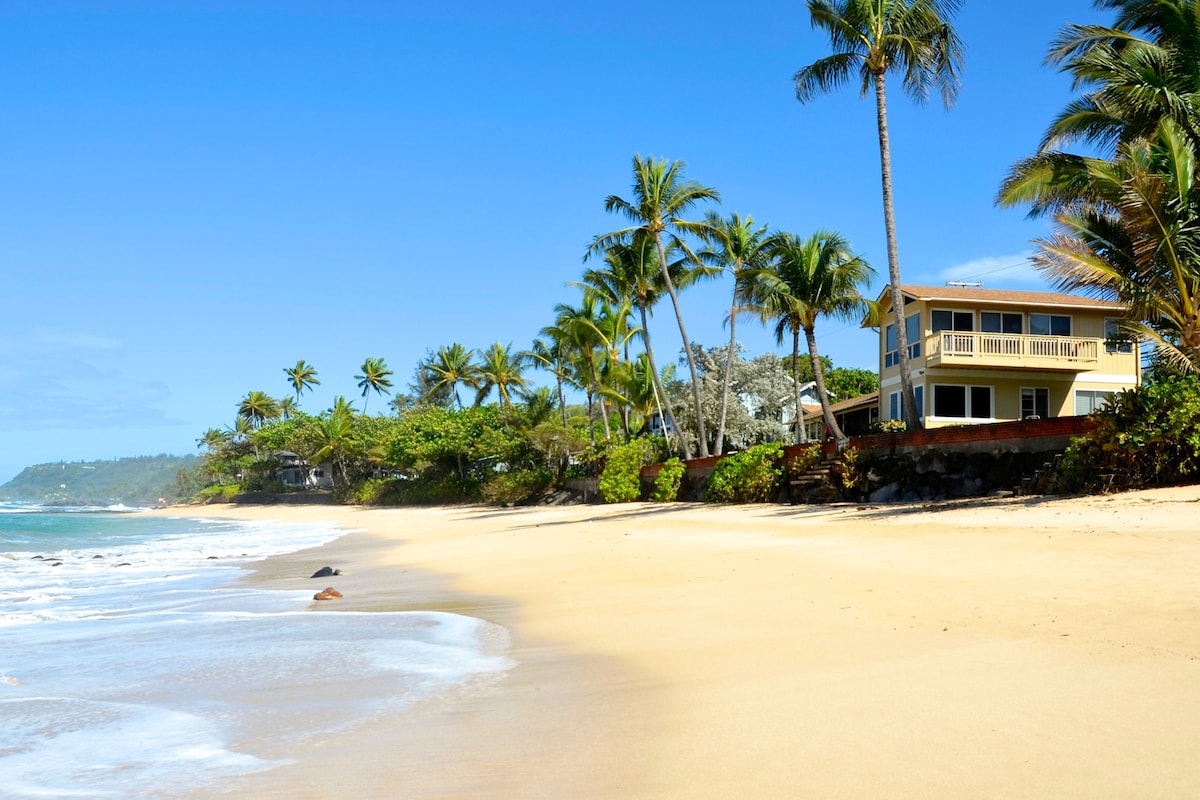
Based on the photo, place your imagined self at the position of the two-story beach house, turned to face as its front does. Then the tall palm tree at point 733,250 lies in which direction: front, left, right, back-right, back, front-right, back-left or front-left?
right

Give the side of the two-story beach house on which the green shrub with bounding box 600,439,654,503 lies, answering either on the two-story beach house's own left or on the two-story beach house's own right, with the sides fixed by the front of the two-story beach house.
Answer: on the two-story beach house's own right

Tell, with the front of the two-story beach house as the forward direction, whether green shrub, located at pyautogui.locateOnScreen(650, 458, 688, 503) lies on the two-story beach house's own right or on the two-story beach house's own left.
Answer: on the two-story beach house's own right

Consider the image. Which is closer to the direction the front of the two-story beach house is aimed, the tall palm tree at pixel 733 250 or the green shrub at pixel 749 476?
the green shrub

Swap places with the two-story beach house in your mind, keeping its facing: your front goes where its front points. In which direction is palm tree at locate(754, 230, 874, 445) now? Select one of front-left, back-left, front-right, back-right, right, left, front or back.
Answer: front-right

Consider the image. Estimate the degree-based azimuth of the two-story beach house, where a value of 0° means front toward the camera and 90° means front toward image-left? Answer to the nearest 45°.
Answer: approximately 0°

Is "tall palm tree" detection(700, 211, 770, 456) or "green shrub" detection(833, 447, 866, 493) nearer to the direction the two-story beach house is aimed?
the green shrub

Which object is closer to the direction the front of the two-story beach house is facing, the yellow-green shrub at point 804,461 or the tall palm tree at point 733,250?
the yellow-green shrub

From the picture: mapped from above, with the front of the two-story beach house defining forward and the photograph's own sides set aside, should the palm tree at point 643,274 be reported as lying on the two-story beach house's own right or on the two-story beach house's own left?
on the two-story beach house's own right
